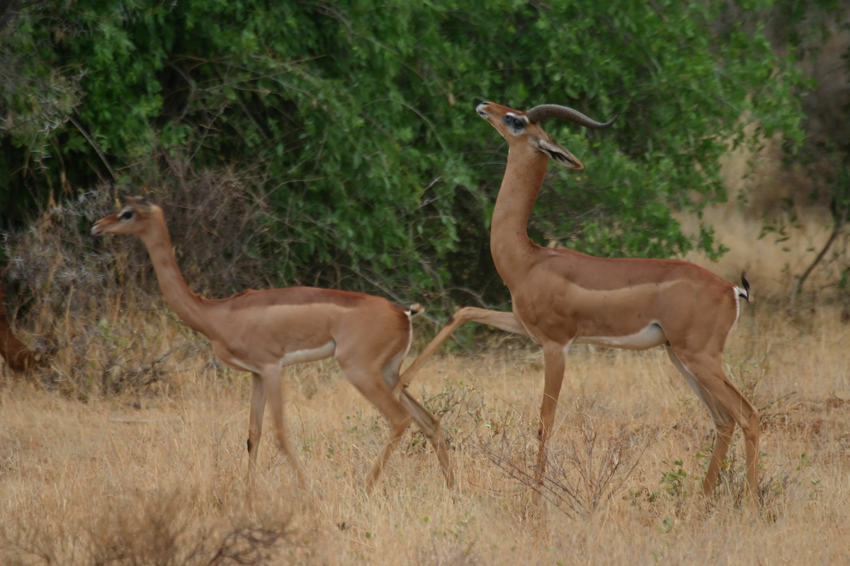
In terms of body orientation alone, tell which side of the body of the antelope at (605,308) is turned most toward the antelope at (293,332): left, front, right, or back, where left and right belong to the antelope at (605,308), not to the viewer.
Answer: front

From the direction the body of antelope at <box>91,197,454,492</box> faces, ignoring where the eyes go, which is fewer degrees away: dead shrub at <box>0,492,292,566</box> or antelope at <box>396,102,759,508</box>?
the dead shrub

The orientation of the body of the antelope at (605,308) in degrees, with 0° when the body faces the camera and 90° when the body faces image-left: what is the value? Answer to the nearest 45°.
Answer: approximately 90°

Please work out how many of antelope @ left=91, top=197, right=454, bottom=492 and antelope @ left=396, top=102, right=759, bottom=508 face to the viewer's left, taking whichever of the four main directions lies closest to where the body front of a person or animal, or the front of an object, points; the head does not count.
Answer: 2

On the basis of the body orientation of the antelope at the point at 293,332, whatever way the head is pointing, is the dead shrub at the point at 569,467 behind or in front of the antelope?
behind

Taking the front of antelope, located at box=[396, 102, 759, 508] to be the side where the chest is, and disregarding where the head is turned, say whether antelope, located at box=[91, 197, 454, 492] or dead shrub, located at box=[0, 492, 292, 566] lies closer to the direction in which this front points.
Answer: the antelope

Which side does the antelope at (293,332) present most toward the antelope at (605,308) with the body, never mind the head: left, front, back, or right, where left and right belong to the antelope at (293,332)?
back

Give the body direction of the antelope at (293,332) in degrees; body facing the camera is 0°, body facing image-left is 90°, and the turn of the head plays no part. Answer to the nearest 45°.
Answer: approximately 90°

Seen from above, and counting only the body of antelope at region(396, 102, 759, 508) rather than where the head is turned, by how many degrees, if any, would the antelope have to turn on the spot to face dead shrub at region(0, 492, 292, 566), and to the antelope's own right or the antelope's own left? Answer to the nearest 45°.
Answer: approximately 45° to the antelope's own left
